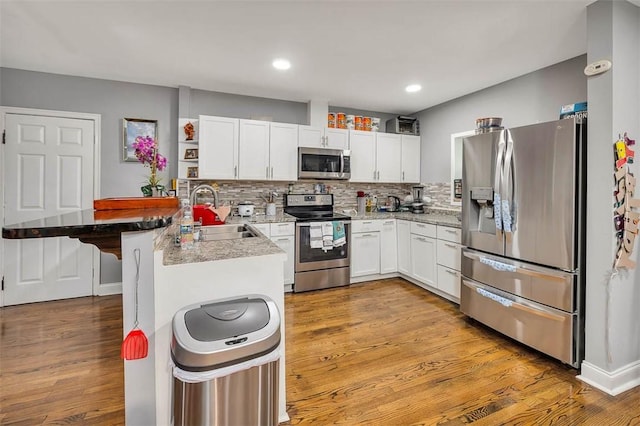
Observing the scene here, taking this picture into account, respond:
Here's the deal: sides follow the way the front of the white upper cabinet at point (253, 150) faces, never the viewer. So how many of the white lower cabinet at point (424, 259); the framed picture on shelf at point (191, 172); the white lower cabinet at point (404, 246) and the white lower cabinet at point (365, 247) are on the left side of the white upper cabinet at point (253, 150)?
3

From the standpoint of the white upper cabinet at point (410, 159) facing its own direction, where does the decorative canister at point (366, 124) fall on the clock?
The decorative canister is roughly at 2 o'clock from the white upper cabinet.

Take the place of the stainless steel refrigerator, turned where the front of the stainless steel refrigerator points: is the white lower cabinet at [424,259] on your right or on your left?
on your right

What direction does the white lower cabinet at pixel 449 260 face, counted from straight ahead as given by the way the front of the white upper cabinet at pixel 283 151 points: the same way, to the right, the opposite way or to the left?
to the right

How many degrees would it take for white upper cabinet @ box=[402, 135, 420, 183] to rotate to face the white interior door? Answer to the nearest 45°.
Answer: approximately 45° to its right

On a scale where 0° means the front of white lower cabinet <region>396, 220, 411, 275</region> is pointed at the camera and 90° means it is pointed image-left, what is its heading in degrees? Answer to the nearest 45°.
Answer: approximately 45°

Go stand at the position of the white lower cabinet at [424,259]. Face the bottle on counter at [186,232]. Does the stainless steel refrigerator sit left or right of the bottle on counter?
left

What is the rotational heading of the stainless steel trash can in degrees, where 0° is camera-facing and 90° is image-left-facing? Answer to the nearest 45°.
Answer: approximately 0°

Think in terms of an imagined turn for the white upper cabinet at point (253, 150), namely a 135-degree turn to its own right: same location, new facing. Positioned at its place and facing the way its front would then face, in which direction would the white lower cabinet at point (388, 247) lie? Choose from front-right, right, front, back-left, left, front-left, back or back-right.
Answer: back-right
